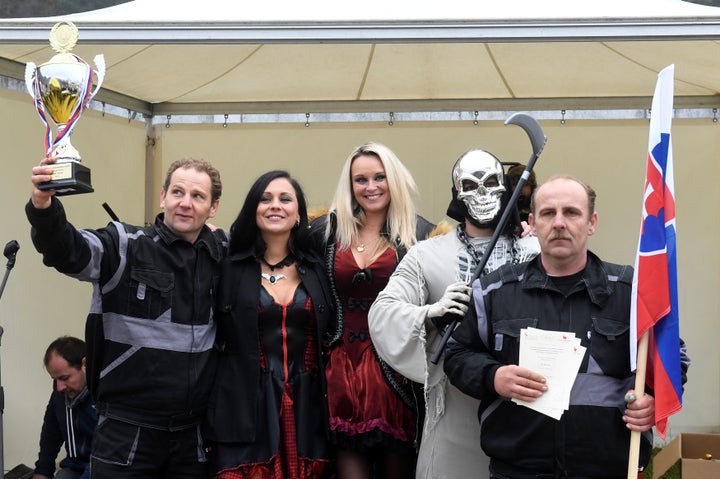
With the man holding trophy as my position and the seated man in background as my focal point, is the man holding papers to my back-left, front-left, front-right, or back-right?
back-right

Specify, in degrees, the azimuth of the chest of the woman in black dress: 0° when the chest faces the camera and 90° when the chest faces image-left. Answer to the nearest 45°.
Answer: approximately 0°

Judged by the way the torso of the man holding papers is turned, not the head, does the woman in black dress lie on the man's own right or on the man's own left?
on the man's own right

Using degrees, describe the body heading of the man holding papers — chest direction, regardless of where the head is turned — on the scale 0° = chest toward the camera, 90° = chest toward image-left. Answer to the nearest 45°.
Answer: approximately 0°

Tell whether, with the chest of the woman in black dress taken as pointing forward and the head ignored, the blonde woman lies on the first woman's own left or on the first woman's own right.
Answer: on the first woman's own left

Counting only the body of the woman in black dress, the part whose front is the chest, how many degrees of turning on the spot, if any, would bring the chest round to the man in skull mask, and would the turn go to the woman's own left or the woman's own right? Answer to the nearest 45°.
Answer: approximately 90° to the woman's own left

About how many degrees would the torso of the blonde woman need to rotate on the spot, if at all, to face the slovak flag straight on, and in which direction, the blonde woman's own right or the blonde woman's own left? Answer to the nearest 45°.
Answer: approximately 45° to the blonde woman's own left

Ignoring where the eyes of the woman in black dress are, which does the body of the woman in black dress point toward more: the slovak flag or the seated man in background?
the slovak flag
